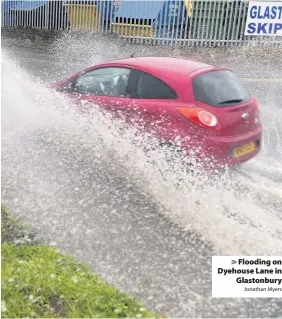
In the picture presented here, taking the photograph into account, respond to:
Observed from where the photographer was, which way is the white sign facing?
facing the viewer

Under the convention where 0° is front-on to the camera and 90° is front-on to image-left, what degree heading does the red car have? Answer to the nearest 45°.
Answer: approximately 135°

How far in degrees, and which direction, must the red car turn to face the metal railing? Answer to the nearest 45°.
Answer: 0° — it already faces it

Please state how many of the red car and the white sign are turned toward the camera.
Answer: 1
